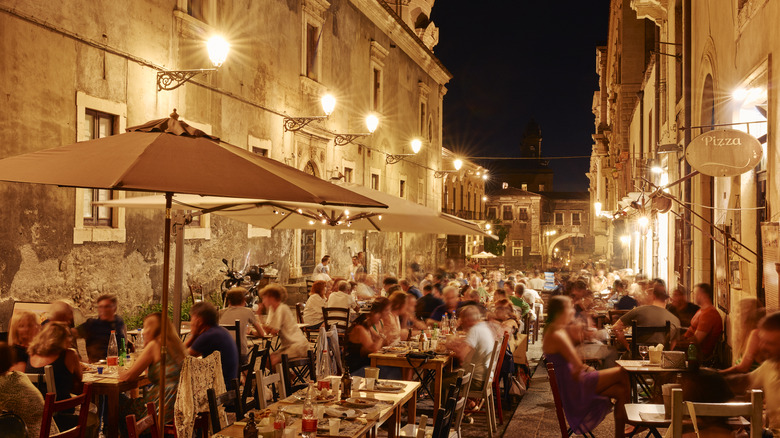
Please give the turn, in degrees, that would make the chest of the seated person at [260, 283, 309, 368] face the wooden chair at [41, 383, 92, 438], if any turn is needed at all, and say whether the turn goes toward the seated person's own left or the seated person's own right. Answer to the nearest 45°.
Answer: approximately 90° to the seated person's own left

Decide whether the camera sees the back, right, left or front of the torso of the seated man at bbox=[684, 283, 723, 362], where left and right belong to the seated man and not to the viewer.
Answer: left

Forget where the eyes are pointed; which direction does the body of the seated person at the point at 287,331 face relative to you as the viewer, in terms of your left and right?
facing to the left of the viewer

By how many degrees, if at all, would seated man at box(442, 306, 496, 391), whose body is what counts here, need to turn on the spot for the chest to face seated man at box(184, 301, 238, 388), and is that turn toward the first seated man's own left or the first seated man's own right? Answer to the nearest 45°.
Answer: approximately 45° to the first seated man's own left

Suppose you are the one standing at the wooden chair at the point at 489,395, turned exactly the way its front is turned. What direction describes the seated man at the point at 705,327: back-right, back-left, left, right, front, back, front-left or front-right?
back-right

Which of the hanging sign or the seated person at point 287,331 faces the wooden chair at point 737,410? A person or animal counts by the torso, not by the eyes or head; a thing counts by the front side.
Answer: the hanging sign

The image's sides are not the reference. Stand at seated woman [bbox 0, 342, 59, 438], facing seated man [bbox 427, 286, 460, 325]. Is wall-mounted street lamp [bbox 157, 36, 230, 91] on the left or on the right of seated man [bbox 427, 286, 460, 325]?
left

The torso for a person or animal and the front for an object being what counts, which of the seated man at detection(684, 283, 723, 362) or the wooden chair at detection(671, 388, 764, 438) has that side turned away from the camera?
the wooden chair

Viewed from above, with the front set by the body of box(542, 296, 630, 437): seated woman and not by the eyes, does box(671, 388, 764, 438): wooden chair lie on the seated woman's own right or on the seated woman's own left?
on the seated woman's own right

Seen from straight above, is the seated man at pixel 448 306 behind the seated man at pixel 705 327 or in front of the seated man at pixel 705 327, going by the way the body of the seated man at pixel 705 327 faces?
in front
